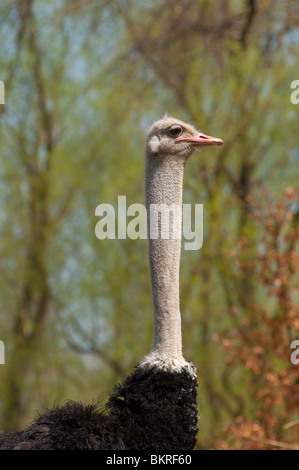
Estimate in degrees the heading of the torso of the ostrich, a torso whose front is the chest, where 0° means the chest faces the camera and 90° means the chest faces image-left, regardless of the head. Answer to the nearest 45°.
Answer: approximately 270°
